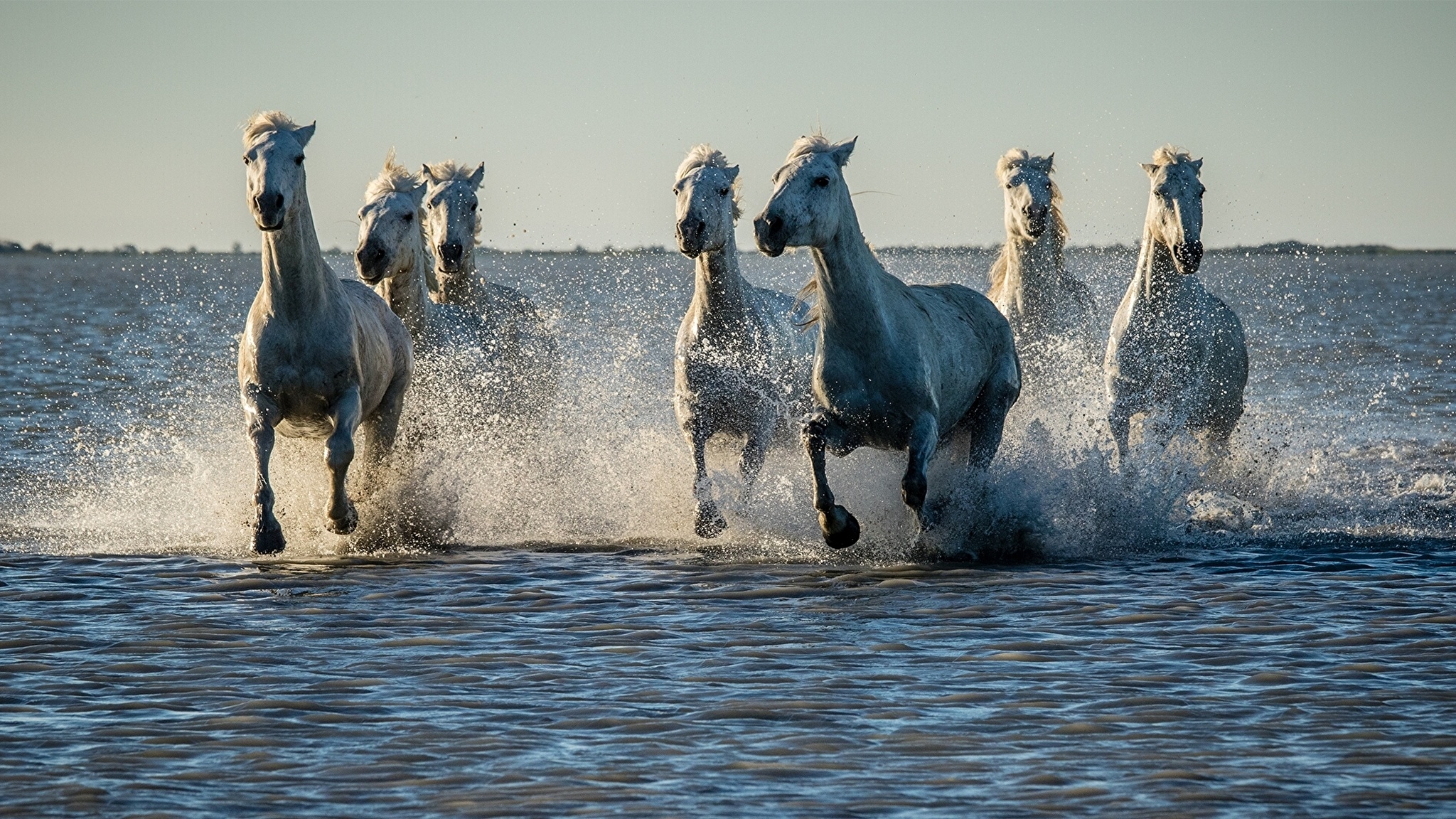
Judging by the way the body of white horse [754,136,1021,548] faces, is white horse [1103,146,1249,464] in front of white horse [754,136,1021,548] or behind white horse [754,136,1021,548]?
behind

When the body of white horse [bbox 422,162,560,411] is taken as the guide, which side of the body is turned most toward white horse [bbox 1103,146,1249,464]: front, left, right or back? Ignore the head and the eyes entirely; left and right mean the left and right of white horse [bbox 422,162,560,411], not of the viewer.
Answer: left

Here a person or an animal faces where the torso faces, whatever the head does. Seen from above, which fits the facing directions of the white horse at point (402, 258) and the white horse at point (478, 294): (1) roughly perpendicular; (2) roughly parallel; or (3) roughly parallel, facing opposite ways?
roughly parallel

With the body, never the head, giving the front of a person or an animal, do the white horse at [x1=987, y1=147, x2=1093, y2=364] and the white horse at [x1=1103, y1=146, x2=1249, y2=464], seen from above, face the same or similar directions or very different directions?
same or similar directions

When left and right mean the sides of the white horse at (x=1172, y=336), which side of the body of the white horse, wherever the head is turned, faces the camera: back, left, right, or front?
front

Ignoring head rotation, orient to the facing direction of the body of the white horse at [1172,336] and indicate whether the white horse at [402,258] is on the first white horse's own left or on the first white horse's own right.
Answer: on the first white horse's own right

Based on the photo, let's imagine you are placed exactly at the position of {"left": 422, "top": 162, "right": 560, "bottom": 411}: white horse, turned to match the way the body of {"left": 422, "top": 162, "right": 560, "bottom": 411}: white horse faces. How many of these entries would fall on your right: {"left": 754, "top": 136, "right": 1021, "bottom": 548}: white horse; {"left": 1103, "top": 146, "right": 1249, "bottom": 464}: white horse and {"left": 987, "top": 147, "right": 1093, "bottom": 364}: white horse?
0

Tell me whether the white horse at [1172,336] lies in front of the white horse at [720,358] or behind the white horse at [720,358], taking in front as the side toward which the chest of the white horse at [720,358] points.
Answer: behind

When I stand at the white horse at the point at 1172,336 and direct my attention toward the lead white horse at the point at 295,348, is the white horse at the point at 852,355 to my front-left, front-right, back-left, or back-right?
front-left

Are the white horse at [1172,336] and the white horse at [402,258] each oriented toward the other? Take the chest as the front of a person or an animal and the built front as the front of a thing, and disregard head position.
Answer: no

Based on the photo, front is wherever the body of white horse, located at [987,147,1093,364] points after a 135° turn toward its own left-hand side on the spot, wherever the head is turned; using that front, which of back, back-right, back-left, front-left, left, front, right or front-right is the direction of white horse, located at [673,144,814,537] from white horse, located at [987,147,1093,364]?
back

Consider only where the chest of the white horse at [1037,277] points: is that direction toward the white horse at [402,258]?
no

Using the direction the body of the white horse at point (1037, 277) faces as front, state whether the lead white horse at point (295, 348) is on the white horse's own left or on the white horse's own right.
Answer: on the white horse's own right

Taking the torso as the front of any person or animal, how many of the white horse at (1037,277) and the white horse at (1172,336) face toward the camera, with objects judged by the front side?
2

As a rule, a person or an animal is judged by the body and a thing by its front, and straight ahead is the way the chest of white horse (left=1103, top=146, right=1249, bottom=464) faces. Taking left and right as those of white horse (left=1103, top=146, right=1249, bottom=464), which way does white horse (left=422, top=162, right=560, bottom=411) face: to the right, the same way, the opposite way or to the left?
the same way

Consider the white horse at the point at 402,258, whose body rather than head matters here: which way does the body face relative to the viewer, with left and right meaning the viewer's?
facing the viewer and to the left of the viewer

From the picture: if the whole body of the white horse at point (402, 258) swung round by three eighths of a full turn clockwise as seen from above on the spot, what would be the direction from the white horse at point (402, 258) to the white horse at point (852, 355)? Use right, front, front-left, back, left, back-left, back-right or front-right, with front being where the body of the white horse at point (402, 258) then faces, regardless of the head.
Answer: back-right

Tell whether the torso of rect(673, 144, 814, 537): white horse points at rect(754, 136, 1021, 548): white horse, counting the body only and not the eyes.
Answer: no

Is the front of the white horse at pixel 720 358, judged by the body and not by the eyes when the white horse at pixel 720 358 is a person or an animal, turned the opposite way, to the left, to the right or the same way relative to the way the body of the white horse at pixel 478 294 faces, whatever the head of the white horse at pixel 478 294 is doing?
the same way

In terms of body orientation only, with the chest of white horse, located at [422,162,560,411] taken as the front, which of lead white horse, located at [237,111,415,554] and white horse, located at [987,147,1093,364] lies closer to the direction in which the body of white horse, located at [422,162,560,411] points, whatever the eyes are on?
the lead white horse

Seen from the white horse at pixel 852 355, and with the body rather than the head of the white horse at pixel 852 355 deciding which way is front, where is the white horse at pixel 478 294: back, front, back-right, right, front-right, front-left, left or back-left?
right
